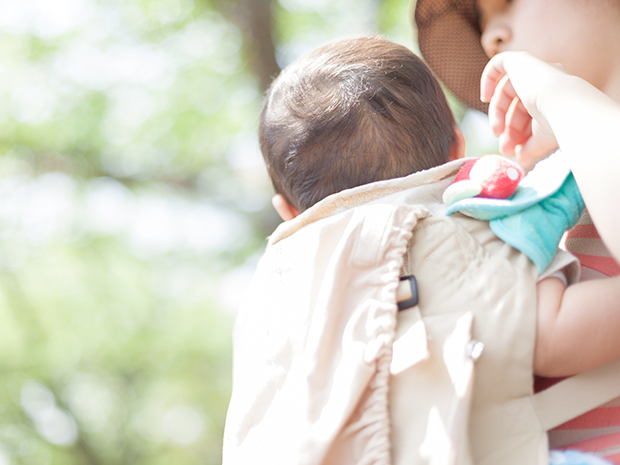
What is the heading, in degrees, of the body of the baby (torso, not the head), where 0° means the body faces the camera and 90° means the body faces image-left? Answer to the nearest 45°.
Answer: approximately 225°
